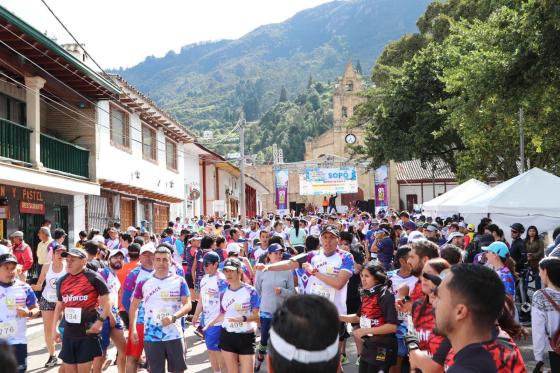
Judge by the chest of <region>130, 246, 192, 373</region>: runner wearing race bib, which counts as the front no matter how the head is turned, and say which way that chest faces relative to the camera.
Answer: toward the camera

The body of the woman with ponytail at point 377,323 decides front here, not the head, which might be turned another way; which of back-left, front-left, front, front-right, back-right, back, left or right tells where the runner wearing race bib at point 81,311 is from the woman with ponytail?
front-right

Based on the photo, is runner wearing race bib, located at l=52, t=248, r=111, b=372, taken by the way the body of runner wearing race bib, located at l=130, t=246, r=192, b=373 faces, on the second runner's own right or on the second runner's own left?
on the second runner's own right

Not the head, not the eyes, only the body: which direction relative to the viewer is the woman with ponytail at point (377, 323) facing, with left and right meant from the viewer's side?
facing the viewer and to the left of the viewer

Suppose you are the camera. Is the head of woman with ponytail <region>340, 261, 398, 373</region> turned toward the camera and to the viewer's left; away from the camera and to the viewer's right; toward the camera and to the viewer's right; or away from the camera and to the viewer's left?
toward the camera and to the viewer's left

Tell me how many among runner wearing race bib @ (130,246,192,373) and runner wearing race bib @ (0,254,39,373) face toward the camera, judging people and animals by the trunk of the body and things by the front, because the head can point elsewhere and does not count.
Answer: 2

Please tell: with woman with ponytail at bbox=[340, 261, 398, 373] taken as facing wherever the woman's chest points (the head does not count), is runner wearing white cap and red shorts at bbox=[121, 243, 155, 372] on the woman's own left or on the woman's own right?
on the woman's own right
